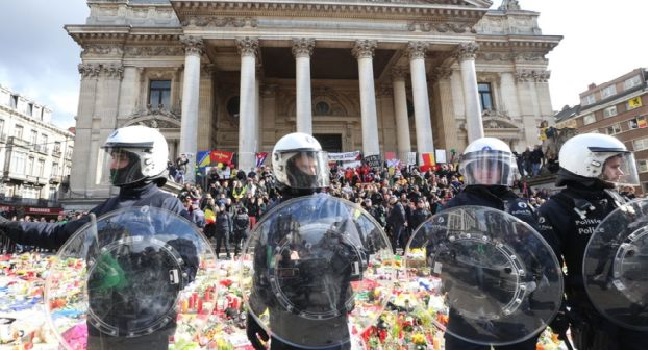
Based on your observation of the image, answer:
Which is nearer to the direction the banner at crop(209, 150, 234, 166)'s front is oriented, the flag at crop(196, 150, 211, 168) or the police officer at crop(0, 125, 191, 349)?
the police officer

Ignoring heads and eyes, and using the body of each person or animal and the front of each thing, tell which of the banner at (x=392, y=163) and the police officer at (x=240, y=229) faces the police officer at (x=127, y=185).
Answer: the banner

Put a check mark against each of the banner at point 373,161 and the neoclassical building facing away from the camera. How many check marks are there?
0

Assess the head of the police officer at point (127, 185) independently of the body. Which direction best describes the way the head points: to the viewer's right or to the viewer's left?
to the viewer's left

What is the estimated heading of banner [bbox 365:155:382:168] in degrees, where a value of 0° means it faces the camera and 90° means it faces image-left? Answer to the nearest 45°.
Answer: approximately 0°

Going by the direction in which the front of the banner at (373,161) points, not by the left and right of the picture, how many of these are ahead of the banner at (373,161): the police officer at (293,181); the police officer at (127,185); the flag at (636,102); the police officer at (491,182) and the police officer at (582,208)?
4

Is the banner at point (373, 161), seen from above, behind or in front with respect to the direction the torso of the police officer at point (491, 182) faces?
behind

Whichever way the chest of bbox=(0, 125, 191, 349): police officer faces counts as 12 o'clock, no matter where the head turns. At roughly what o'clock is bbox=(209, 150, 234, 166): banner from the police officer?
The banner is roughly at 5 o'clock from the police officer.

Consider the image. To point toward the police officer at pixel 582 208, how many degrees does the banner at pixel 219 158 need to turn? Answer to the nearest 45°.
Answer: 0° — it already faces them

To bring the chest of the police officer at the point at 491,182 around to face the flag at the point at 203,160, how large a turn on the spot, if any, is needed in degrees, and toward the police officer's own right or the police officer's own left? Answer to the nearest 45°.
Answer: approximately 135° to the police officer's own right

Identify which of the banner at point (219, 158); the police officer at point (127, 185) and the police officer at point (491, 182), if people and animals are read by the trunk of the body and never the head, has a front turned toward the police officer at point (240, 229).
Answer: the banner
